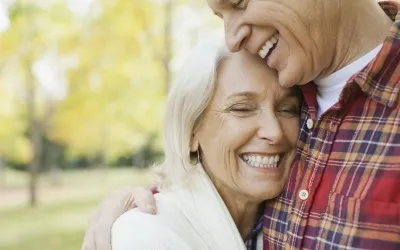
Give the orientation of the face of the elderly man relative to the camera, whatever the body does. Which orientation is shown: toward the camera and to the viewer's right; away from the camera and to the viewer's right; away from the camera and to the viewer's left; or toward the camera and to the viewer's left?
toward the camera and to the viewer's left

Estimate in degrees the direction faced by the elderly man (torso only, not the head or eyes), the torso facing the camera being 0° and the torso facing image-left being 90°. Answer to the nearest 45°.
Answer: approximately 45°

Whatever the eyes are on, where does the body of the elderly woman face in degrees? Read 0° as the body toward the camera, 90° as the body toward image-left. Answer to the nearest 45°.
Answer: approximately 315°

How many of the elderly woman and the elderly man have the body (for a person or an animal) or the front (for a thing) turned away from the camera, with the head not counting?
0

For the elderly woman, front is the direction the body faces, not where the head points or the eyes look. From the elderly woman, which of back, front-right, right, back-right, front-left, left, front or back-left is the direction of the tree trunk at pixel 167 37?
back-left
